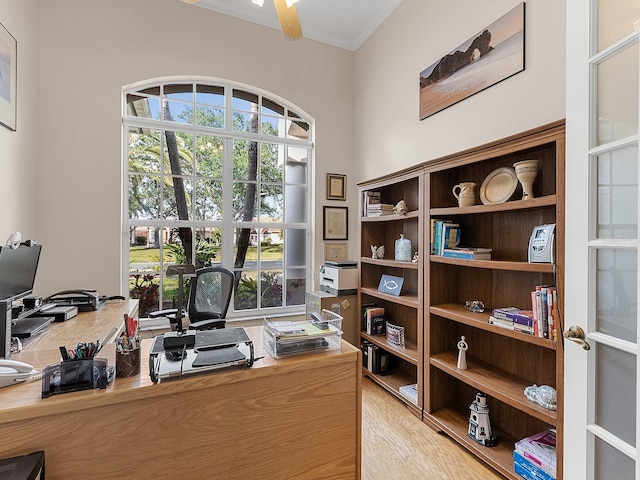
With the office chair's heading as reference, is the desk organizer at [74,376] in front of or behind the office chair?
in front

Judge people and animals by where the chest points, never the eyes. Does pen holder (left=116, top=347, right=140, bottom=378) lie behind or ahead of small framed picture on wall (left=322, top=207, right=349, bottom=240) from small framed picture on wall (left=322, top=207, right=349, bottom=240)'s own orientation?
ahead

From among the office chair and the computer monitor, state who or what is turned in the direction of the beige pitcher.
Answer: the computer monitor

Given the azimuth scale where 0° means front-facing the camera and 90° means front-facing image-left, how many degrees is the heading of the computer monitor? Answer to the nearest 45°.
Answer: approximately 315°

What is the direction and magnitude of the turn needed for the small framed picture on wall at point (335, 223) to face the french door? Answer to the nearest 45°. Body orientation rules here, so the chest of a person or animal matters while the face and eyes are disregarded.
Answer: approximately 45° to its left

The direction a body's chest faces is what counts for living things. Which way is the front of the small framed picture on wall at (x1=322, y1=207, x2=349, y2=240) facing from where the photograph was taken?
facing the viewer

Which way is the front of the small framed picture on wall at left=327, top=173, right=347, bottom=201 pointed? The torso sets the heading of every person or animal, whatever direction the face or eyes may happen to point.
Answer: toward the camera

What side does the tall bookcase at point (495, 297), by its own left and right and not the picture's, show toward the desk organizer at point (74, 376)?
front

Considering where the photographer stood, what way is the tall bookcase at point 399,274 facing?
facing the viewer and to the left of the viewer

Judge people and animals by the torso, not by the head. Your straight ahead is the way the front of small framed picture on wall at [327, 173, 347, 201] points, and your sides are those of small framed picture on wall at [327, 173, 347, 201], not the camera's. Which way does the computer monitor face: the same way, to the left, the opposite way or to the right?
to the left

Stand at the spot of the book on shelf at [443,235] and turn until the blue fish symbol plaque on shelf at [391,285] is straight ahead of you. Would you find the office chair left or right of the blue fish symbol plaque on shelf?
left

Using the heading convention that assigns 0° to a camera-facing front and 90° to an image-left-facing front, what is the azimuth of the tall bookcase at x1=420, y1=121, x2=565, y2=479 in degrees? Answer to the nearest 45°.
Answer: approximately 45°
